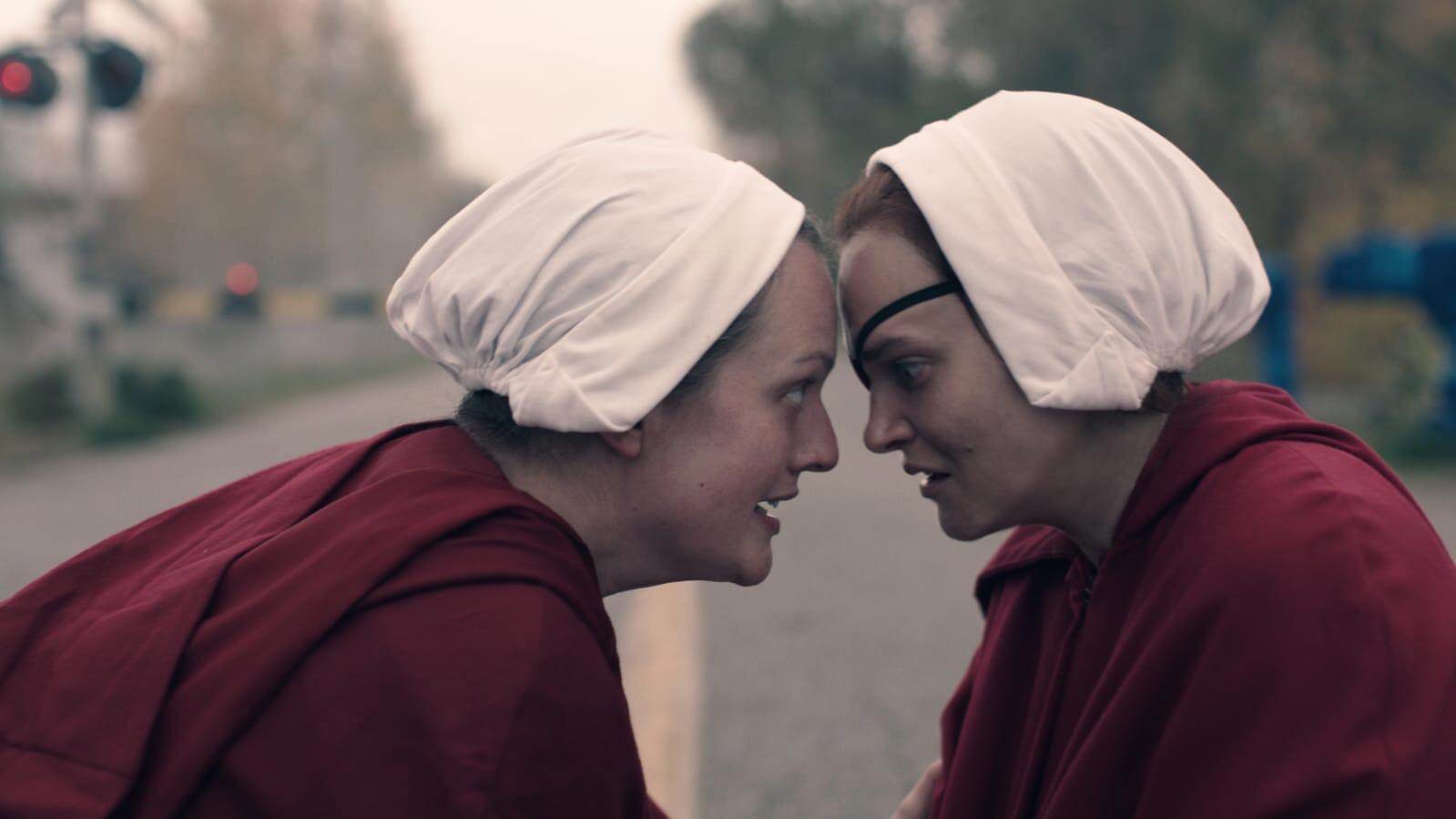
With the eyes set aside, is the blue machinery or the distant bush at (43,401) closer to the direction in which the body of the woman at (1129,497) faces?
the distant bush

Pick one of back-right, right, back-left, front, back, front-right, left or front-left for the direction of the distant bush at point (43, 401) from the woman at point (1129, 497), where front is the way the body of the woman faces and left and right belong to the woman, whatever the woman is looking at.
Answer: front-right

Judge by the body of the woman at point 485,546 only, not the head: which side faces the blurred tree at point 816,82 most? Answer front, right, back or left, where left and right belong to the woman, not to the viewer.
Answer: left

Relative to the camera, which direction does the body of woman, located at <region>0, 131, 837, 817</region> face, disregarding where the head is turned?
to the viewer's right

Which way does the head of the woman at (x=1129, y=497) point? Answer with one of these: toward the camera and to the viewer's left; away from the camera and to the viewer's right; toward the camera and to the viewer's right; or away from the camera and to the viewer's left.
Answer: toward the camera and to the viewer's left

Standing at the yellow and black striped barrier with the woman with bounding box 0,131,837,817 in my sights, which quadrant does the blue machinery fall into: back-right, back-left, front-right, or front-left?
front-left

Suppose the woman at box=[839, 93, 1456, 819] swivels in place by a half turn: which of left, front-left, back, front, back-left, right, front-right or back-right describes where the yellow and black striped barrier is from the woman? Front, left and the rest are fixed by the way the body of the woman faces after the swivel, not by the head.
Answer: back-left

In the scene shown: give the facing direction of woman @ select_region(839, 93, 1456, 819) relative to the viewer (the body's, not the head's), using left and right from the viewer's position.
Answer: facing to the left of the viewer

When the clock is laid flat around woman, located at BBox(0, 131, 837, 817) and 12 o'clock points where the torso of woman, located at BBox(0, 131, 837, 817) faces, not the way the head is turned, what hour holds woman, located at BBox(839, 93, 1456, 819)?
woman, located at BBox(839, 93, 1456, 819) is roughly at 12 o'clock from woman, located at BBox(0, 131, 837, 817).

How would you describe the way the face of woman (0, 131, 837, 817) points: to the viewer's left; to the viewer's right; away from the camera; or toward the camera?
to the viewer's right

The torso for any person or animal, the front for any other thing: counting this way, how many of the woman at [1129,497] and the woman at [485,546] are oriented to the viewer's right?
1

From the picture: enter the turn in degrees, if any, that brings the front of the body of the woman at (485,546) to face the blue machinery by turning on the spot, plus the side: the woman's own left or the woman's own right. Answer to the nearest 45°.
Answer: approximately 45° to the woman's own left

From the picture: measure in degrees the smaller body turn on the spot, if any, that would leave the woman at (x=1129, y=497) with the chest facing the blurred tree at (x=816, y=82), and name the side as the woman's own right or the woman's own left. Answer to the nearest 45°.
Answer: approximately 90° to the woman's own right

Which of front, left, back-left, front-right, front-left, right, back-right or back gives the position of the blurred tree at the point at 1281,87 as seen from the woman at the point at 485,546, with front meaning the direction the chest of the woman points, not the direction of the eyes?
front-left

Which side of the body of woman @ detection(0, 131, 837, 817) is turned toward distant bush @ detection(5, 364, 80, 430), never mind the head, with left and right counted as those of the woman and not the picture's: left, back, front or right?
left
